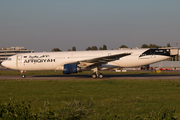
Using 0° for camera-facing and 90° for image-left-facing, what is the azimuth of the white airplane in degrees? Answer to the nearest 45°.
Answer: approximately 90°
